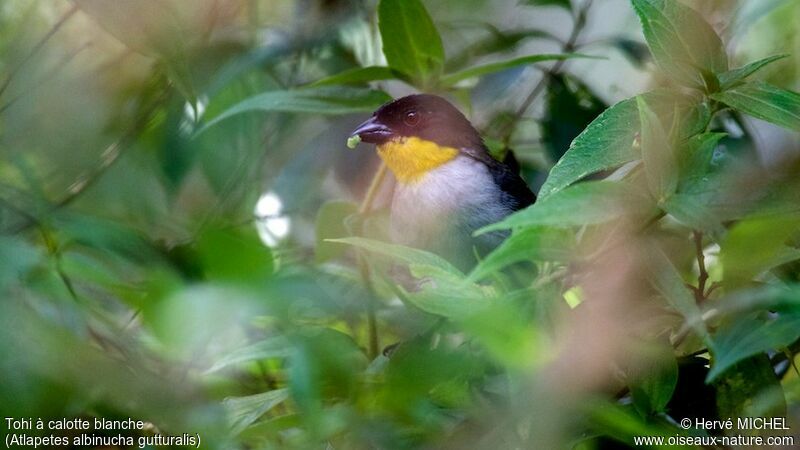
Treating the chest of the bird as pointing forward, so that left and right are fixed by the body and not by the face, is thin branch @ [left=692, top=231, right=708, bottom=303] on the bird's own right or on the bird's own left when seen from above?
on the bird's own left

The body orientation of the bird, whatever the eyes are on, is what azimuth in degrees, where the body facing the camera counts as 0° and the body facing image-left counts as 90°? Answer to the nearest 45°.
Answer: approximately 45°

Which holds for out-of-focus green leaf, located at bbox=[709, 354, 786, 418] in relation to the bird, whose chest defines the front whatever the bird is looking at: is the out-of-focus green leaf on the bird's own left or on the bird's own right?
on the bird's own left

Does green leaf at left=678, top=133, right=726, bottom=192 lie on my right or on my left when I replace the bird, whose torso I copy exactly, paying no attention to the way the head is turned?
on my left

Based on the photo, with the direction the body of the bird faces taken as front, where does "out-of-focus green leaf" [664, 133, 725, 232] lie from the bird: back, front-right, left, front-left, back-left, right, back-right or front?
back-left
